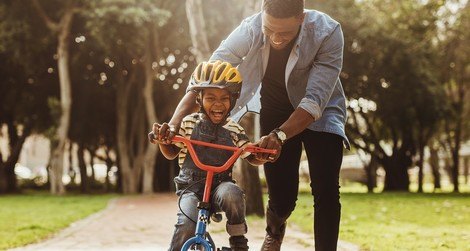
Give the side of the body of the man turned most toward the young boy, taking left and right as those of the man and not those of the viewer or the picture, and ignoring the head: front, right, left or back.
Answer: front

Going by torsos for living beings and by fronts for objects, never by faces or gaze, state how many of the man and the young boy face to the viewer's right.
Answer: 0

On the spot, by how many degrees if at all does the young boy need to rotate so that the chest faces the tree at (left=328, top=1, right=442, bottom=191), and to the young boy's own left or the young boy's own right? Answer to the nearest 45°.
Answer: approximately 180°

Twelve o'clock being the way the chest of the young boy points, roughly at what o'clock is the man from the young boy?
The man is roughly at 8 o'clock from the young boy.

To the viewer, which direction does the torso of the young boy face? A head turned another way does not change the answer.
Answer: toward the camera

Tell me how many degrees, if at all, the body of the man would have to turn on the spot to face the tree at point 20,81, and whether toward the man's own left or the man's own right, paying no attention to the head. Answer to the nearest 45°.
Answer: approximately 90° to the man's own right

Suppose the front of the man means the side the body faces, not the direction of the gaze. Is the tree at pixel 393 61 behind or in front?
behind

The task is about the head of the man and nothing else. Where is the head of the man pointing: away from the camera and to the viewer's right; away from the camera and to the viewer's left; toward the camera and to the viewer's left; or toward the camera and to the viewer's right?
toward the camera and to the viewer's left
